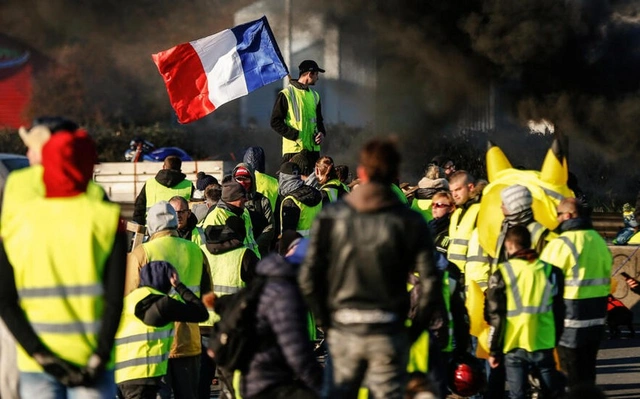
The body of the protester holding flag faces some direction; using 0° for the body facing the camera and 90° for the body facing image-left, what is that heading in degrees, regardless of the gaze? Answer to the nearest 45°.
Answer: approximately 315°
